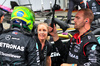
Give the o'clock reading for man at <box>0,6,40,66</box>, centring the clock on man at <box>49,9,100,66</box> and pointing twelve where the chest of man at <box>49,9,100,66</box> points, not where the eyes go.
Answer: man at <box>0,6,40,66</box> is roughly at 1 o'clock from man at <box>49,9,100,66</box>.

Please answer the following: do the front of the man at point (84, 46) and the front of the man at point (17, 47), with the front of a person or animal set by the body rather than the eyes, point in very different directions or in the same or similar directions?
very different directions

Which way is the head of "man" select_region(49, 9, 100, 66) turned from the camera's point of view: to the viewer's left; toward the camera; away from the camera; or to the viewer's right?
to the viewer's left

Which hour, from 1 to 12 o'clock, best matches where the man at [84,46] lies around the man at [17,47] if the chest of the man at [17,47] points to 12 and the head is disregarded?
the man at [84,46] is roughly at 2 o'clock from the man at [17,47].

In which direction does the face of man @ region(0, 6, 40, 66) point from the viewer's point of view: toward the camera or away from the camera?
away from the camera

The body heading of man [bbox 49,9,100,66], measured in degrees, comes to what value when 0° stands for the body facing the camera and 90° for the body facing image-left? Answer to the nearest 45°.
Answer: approximately 45°

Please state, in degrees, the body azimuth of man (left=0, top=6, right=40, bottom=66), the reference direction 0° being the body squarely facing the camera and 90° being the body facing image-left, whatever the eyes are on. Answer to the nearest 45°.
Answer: approximately 225°
